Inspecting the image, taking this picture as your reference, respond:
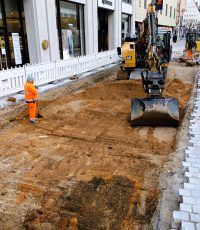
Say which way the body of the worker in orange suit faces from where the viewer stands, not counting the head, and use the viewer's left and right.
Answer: facing to the right of the viewer

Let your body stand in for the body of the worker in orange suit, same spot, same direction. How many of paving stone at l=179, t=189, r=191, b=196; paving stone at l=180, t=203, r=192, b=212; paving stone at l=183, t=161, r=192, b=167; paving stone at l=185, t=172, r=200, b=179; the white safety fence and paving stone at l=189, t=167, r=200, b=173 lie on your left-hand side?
1

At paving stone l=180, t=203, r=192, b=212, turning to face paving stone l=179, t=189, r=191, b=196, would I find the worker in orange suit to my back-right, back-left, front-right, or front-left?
front-left

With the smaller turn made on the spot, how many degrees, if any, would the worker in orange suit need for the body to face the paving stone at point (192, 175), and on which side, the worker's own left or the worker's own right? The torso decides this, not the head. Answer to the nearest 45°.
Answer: approximately 45° to the worker's own right

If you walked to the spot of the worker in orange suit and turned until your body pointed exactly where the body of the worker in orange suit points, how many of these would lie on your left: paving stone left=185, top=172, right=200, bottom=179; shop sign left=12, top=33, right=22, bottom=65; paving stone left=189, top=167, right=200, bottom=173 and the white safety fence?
2

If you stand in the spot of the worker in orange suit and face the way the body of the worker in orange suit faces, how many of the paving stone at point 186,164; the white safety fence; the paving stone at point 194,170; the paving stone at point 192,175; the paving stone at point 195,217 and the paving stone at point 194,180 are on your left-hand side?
1

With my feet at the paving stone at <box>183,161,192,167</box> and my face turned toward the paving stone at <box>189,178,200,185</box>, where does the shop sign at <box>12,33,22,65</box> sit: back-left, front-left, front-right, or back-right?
back-right

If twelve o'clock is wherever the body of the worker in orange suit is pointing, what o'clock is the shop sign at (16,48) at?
The shop sign is roughly at 9 o'clock from the worker in orange suit.

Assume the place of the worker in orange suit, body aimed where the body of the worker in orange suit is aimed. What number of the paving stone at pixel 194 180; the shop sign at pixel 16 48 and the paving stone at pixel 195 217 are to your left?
1

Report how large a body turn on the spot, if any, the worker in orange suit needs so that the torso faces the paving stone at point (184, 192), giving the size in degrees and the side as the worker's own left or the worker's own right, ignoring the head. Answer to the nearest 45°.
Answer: approximately 45° to the worker's own right

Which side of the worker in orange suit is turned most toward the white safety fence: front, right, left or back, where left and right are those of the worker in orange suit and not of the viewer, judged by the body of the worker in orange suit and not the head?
left

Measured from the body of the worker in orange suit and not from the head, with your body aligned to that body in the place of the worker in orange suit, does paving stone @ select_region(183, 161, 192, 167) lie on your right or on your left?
on your right

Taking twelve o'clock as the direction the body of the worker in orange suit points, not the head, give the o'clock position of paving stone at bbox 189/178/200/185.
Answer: The paving stone is roughly at 2 o'clock from the worker in orange suit.
